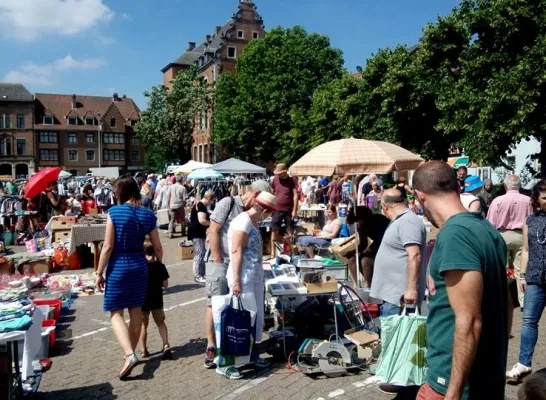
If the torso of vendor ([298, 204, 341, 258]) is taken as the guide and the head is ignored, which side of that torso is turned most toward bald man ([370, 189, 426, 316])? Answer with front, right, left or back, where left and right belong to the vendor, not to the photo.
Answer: left

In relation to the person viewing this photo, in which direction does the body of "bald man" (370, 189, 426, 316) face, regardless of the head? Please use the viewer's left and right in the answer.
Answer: facing to the left of the viewer

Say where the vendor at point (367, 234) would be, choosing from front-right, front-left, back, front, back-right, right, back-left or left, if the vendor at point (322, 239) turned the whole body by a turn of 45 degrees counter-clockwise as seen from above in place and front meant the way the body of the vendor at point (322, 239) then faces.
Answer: front-left

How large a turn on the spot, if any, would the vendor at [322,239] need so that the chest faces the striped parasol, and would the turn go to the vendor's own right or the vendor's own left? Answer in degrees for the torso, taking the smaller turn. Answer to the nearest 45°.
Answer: approximately 90° to the vendor's own left

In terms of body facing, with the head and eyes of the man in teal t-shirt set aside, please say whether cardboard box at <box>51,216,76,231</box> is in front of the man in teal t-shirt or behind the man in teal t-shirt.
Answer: in front

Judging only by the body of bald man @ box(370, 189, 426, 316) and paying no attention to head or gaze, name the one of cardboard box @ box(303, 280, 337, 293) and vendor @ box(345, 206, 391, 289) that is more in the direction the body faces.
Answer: the cardboard box

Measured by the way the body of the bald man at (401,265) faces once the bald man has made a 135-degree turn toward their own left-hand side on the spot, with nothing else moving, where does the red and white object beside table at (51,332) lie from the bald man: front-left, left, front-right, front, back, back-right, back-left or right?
back-right

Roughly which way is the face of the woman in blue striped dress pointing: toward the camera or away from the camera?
away from the camera
